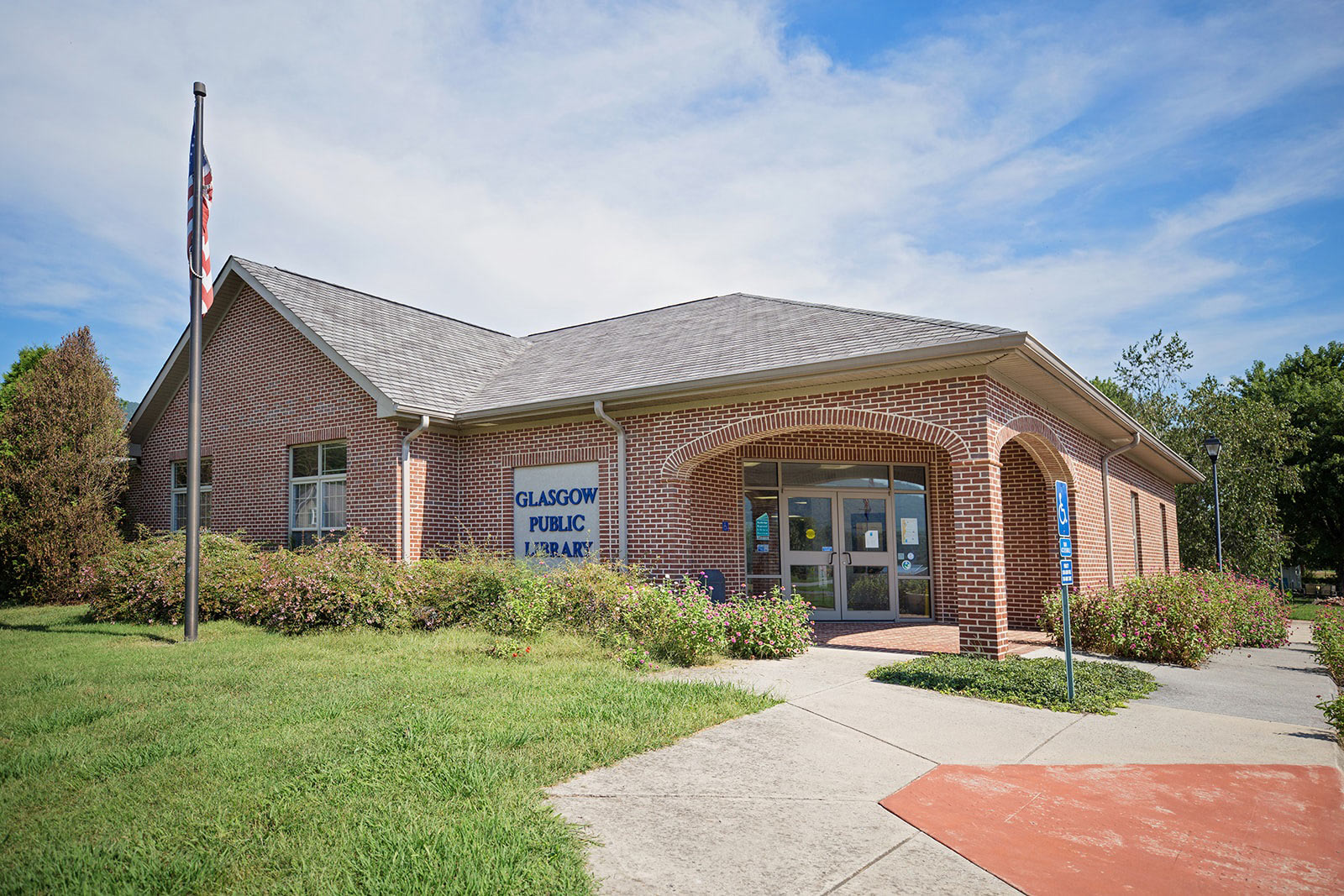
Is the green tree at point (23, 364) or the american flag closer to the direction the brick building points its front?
the american flag

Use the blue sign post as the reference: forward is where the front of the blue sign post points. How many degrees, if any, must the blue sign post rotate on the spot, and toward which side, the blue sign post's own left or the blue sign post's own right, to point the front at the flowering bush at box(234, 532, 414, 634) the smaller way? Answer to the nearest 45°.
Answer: approximately 135° to the blue sign post's own right

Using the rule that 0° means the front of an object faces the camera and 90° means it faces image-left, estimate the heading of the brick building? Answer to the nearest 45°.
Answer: approximately 45°

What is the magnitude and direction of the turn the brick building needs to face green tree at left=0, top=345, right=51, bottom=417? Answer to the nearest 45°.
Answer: approximately 90° to its right

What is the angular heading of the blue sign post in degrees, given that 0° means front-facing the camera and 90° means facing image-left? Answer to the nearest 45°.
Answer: approximately 315°

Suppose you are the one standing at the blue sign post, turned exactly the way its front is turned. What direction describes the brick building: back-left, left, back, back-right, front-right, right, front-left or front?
back

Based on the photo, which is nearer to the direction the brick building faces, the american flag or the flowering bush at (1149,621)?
the american flag
